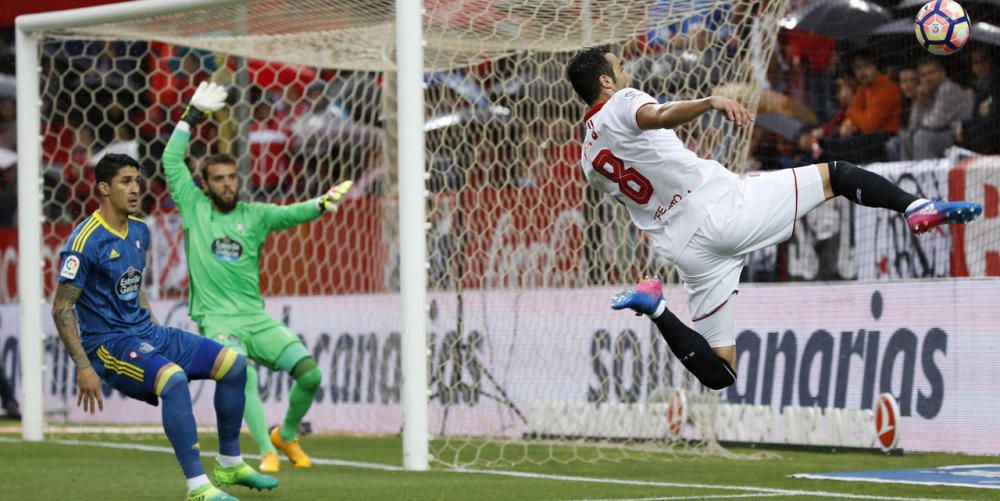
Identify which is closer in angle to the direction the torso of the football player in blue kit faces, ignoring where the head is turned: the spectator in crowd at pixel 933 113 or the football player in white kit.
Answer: the football player in white kit

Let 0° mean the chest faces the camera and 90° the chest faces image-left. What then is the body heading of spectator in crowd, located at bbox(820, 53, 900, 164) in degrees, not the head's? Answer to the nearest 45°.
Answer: approximately 45°

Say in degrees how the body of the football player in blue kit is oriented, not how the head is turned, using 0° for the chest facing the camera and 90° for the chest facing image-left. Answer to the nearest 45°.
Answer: approximately 315°

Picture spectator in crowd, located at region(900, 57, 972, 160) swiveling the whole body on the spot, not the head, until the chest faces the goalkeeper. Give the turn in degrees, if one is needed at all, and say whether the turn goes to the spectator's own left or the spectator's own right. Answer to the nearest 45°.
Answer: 0° — they already face them

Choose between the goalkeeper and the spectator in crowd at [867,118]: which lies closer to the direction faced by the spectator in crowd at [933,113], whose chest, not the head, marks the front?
the goalkeeper

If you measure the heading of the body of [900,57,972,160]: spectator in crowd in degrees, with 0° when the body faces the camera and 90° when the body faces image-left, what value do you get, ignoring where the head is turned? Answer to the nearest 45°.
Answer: approximately 45°

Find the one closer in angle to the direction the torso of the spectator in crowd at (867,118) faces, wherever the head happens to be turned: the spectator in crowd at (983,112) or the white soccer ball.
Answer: the white soccer ball
